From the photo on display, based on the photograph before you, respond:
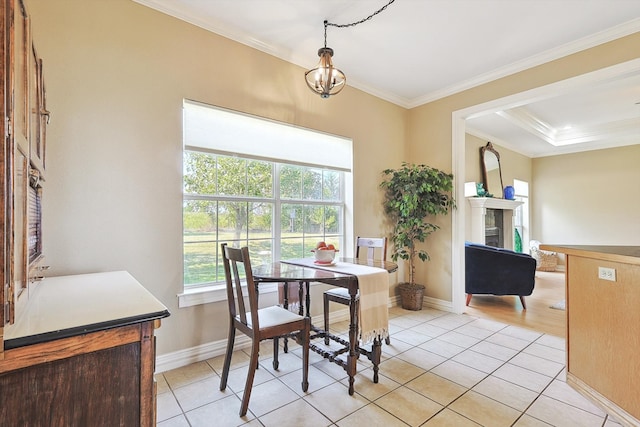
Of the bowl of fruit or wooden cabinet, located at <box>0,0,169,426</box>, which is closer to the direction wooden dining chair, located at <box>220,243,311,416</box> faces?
the bowl of fruit

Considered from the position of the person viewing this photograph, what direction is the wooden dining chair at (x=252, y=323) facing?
facing away from the viewer and to the right of the viewer

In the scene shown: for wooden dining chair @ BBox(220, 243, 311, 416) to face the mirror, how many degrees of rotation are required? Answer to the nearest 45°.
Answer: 0° — it already faces it

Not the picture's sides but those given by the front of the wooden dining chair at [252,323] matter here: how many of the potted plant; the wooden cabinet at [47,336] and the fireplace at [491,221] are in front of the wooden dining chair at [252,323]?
2

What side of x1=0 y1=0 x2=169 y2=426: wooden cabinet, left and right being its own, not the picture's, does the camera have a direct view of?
right

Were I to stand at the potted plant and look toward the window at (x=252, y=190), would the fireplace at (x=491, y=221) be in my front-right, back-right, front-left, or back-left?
back-right

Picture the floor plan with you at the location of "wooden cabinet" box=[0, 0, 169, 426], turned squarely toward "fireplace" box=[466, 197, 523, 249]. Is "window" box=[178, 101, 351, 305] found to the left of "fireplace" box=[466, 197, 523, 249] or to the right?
left

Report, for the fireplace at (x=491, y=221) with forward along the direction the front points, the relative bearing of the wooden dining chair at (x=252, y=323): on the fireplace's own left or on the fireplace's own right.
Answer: on the fireplace's own right
